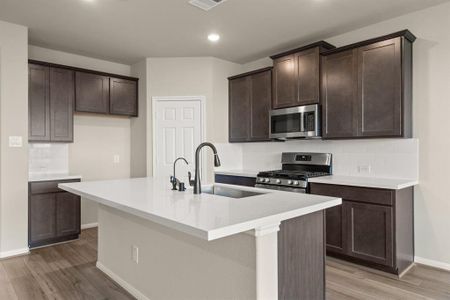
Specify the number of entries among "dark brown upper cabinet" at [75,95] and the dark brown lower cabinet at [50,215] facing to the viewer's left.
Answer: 0

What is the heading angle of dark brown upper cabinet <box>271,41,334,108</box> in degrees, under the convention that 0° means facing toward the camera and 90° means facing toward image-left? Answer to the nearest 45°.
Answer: approximately 45°

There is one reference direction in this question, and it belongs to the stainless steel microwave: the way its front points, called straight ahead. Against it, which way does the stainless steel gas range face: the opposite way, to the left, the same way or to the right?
the same way

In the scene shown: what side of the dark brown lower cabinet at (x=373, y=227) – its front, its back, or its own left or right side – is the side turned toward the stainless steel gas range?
right

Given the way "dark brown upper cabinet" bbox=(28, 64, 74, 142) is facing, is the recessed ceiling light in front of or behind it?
in front

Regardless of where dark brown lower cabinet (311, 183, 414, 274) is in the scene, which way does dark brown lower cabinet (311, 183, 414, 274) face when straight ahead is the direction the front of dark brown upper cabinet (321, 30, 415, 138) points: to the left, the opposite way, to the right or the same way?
the same way

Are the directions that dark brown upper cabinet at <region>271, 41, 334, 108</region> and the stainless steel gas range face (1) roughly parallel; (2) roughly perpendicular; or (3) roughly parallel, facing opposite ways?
roughly parallel

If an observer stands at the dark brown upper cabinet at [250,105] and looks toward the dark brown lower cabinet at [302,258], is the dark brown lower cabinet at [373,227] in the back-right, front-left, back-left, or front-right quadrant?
front-left

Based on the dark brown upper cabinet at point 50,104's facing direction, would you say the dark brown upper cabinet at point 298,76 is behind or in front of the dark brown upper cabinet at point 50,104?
in front

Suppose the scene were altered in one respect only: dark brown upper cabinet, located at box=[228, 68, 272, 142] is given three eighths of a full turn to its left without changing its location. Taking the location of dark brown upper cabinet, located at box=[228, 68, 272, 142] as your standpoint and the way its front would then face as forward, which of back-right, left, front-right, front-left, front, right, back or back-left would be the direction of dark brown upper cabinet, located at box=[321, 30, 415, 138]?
front-right

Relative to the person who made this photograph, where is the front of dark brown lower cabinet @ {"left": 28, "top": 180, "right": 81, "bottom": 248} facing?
facing the viewer and to the right of the viewer

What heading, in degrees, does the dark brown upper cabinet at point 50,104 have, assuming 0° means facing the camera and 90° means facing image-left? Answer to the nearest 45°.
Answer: approximately 315°

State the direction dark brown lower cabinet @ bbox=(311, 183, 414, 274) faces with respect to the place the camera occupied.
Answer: facing the viewer and to the left of the viewer

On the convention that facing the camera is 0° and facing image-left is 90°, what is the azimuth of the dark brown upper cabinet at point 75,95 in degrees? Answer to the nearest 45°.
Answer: approximately 315°

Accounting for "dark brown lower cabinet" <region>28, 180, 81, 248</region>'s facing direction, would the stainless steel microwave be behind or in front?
in front

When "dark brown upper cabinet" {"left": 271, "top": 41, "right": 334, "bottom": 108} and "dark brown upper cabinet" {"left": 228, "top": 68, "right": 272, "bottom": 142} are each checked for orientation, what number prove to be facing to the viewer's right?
0

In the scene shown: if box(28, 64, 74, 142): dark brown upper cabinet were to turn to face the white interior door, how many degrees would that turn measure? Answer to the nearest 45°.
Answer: approximately 45° to its left
